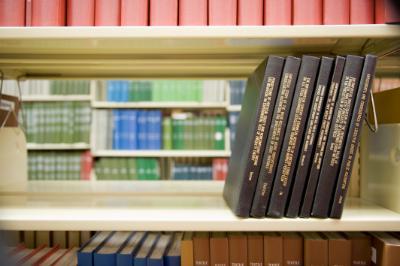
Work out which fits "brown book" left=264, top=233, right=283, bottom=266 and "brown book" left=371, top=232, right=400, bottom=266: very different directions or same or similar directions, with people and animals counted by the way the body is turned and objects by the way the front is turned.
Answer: same or similar directions

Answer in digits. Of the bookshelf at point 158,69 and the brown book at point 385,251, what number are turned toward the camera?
2

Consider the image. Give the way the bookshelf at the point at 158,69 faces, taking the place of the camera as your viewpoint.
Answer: facing the viewer

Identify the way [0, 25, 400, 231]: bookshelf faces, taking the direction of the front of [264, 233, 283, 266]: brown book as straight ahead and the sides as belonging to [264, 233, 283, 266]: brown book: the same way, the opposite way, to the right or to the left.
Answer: the same way

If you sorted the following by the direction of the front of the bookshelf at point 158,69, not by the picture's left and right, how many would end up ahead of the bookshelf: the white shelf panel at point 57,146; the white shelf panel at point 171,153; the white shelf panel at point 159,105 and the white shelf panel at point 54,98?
0

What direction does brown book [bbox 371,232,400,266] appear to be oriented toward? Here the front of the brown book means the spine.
toward the camera

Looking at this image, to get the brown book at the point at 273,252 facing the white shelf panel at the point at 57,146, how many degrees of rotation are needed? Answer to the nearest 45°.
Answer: approximately 135° to its right

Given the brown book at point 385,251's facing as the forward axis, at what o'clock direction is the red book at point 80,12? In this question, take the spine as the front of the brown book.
The red book is roughly at 2 o'clock from the brown book.

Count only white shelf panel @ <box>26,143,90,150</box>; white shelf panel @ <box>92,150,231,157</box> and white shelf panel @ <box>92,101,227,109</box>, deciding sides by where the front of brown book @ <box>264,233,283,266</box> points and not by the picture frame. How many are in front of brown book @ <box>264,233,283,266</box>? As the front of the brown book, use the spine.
0
